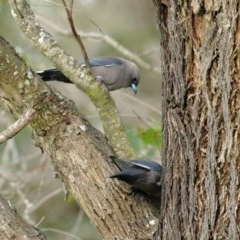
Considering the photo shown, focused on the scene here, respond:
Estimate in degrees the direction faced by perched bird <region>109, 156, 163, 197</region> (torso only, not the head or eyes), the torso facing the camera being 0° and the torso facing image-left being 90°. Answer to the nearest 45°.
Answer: approximately 270°

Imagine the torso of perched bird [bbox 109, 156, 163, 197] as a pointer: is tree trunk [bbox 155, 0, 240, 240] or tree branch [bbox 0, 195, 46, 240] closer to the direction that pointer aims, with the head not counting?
the tree trunk

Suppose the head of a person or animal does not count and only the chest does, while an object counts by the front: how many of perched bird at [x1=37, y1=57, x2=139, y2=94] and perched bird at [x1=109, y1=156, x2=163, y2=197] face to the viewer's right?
2

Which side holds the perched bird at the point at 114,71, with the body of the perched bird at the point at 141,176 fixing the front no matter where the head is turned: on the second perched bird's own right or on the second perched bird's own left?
on the second perched bird's own left

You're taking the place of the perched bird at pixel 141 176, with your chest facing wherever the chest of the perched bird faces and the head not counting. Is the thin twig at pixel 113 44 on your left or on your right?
on your left

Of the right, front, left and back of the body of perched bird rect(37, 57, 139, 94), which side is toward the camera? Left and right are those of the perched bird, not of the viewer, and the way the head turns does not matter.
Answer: right

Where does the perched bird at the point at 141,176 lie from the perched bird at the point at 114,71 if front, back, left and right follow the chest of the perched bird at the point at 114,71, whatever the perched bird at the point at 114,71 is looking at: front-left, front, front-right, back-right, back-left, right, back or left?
right

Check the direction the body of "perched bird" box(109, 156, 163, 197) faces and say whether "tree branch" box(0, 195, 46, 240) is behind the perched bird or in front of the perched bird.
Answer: behind
